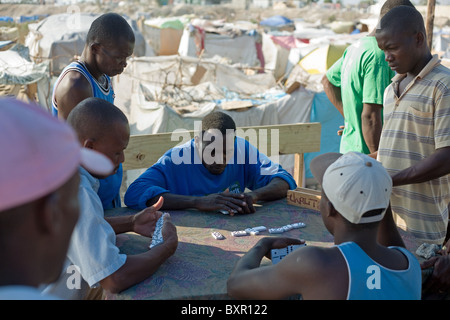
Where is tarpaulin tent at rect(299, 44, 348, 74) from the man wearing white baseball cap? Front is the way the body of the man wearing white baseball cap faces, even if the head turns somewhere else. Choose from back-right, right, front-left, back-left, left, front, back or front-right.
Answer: front-right

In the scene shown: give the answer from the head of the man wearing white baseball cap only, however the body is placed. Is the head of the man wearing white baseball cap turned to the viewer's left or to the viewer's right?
to the viewer's left

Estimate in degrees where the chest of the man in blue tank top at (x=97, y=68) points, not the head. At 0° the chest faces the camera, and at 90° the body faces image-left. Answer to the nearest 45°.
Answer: approximately 315°

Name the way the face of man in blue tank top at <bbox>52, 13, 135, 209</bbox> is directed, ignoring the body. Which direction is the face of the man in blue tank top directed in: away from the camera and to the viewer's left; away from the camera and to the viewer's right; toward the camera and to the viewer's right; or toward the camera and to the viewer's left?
toward the camera and to the viewer's right

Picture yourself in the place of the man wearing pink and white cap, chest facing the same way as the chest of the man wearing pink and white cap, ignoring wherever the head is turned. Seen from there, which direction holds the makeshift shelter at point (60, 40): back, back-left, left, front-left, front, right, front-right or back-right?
front-left

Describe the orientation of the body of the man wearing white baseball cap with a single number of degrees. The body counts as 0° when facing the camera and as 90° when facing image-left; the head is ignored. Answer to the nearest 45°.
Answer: approximately 135°

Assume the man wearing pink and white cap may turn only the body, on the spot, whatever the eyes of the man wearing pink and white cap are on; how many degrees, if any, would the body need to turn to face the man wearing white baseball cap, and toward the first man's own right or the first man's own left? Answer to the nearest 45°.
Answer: approximately 45° to the first man's own right

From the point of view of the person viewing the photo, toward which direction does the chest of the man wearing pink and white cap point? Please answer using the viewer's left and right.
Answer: facing away from the viewer and to the right of the viewer

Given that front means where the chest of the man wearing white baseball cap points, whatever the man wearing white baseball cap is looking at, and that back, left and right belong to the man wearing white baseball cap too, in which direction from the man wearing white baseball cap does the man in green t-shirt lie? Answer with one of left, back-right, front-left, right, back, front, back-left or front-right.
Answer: front-right

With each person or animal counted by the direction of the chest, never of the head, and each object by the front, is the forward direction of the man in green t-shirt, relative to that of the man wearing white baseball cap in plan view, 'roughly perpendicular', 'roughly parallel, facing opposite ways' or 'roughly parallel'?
roughly perpendicular

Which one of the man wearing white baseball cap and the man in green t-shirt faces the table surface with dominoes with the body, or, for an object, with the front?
the man wearing white baseball cap

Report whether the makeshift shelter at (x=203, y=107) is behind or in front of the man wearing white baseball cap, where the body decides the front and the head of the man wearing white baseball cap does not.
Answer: in front
